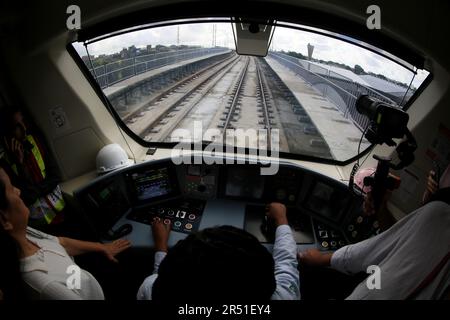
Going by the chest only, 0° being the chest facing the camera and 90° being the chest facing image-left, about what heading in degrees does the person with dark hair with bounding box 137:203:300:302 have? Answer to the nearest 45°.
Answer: approximately 180°

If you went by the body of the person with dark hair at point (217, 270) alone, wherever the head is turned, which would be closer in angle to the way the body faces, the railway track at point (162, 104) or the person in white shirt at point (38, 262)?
the railway track

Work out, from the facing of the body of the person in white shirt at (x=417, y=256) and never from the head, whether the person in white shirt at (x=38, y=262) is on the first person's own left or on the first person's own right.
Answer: on the first person's own left

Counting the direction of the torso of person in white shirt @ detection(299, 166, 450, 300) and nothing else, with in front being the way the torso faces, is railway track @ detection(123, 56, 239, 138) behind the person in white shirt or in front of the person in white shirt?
in front

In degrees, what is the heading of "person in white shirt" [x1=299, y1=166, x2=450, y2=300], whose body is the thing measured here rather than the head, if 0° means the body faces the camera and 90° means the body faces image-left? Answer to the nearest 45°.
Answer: approximately 135°

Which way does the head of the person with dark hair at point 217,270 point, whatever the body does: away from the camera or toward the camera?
away from the camera

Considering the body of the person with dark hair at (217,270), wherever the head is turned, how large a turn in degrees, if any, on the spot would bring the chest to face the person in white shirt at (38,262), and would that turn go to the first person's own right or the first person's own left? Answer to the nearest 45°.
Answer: approximately 45° to the first person's own left

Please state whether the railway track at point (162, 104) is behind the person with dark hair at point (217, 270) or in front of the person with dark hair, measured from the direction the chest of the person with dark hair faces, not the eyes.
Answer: in front
